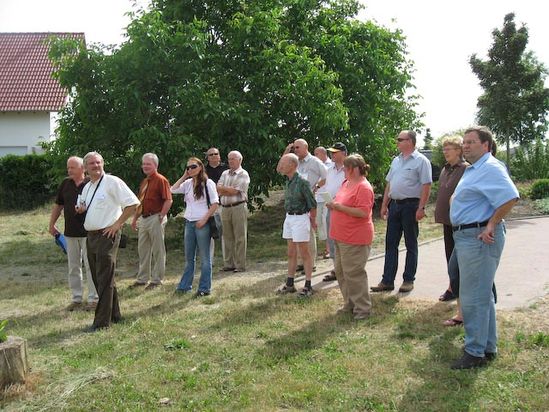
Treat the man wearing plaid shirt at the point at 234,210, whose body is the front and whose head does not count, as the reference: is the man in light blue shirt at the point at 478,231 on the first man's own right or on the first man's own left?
on the first man's own left

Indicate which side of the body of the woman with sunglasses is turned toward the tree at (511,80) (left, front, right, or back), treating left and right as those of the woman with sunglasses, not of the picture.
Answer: back

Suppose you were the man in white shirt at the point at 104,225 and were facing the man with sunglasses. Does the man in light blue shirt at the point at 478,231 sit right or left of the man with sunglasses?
right

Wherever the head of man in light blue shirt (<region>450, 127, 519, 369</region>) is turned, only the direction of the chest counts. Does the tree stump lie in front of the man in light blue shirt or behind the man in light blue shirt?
in front

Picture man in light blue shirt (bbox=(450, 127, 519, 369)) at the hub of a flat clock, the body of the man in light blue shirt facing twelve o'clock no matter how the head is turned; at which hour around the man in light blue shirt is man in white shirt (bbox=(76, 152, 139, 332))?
The man in white shirt is roughly at 2 o'clock from the man in light blue shirt.

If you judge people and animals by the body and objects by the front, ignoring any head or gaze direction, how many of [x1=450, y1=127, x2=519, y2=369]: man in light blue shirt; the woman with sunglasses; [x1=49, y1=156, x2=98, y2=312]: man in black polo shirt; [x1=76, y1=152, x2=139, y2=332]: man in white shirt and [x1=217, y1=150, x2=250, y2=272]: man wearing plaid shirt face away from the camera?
0

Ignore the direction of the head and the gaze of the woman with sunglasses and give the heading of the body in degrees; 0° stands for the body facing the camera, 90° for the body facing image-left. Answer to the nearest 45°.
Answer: approximately 45°

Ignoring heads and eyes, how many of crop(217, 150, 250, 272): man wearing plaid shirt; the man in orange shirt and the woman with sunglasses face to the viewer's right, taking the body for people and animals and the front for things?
0

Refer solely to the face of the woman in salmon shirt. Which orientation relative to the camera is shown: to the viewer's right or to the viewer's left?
to the viewer's left

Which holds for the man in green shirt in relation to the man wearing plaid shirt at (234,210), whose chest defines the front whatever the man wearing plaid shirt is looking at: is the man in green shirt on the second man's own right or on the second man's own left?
on the second man's own left

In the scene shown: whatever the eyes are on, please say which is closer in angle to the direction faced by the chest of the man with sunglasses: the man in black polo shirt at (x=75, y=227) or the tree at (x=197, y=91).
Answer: the man in black polo shirt

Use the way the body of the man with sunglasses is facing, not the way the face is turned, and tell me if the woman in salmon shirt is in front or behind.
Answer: in front

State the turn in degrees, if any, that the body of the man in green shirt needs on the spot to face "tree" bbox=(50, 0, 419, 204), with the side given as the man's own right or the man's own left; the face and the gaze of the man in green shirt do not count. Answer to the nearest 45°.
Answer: approximately 135° to the man's own right

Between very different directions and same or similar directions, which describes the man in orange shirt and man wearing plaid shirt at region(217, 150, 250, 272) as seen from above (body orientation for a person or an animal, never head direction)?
same or similar directions

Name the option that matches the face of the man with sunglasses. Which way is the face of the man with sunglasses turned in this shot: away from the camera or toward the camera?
toward the camera

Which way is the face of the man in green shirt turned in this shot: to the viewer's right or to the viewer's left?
to the viewer's left

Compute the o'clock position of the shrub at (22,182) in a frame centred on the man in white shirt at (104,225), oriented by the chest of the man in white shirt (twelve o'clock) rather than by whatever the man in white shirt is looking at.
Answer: The shrub is roughly at 4 o'clock from the man in white shirt.
